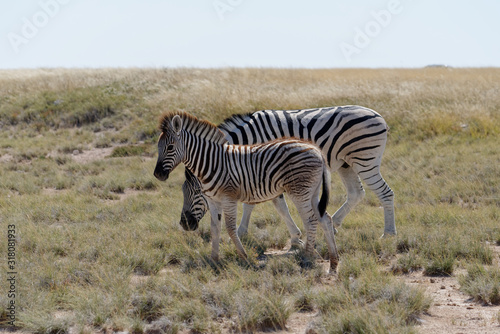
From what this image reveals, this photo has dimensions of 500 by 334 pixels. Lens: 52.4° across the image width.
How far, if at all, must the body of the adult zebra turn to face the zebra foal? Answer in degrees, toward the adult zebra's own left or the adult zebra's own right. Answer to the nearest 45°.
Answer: approximately 45° to the adult zebra's own left

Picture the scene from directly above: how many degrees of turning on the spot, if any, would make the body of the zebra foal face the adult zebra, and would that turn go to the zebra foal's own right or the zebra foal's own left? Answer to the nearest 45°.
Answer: approximately 135° to the zebra foal's own right

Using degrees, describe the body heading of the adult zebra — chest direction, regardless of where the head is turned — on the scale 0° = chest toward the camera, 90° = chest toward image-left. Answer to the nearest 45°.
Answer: approximately 90°

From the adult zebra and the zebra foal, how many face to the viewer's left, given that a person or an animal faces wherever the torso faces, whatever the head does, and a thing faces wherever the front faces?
2

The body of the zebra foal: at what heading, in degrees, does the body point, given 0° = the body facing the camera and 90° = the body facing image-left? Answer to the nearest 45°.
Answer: approximately 90°
